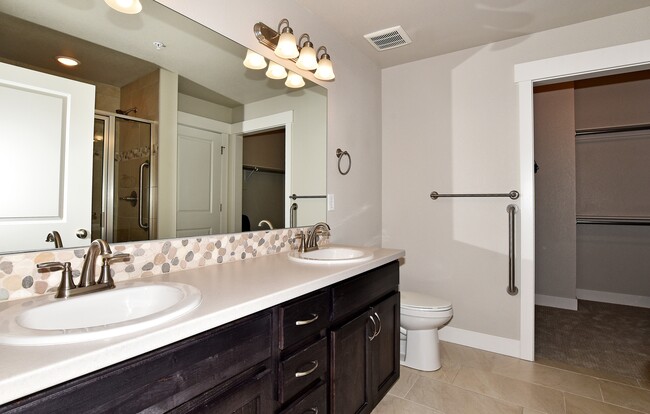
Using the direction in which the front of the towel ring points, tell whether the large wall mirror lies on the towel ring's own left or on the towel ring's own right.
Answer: on the towel ring's own right

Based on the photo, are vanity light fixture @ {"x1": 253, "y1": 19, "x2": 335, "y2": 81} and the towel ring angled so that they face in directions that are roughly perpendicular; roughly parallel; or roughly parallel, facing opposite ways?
roughly parallel

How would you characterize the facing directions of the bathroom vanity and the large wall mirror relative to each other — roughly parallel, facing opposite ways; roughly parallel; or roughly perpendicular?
roughly parallel

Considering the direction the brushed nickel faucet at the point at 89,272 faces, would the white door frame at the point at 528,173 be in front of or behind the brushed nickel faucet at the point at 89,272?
in front

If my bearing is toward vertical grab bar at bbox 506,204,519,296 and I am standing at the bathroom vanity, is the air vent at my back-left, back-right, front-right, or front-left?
front-left

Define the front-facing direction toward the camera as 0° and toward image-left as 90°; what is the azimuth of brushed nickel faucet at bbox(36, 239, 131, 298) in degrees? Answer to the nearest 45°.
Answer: approximately 315°

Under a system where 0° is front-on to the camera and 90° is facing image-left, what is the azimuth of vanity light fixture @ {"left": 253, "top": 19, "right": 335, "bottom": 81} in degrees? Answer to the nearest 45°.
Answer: approximately 315°

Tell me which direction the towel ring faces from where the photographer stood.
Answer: facing the viewer and to the right of the viewer

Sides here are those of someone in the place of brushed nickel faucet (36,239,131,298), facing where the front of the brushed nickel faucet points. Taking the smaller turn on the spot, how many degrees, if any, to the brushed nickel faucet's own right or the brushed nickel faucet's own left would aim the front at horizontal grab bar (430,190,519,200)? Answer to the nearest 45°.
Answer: approximately 45° to the brushed nickel faucet's own left

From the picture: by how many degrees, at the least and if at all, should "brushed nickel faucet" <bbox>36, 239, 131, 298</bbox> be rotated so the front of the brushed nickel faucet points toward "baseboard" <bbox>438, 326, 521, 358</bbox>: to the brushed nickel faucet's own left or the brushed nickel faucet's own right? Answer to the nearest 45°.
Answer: approximately 45° to the brushed nickel faucet's own left

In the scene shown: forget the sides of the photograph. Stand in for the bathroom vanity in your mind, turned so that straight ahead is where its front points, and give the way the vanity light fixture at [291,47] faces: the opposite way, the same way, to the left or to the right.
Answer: the same way

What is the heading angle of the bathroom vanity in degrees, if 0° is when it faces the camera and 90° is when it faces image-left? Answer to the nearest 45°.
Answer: approximately 315°

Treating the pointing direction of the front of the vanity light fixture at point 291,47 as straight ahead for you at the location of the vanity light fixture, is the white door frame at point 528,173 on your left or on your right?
on your left

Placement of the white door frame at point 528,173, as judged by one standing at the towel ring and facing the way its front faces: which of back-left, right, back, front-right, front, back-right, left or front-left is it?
front-left
